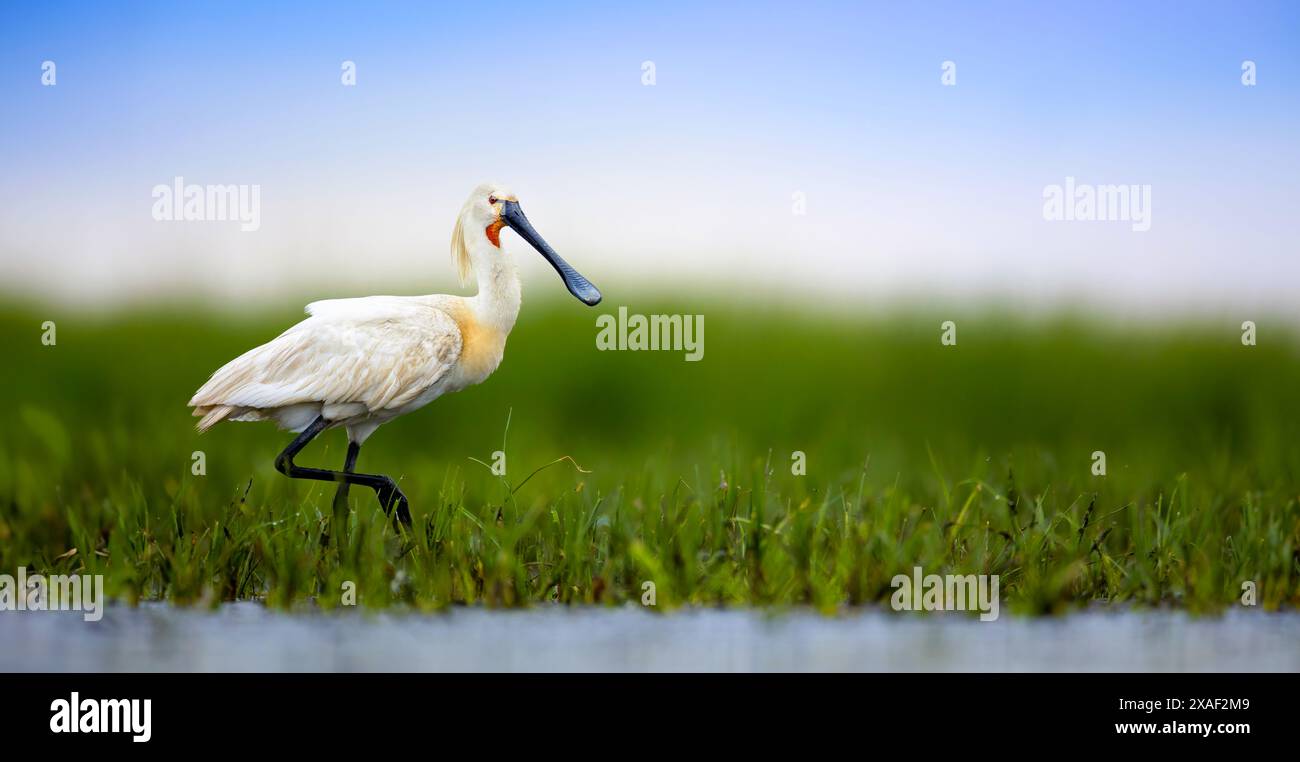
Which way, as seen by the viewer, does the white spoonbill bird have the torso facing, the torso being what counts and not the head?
to the viewer's right
